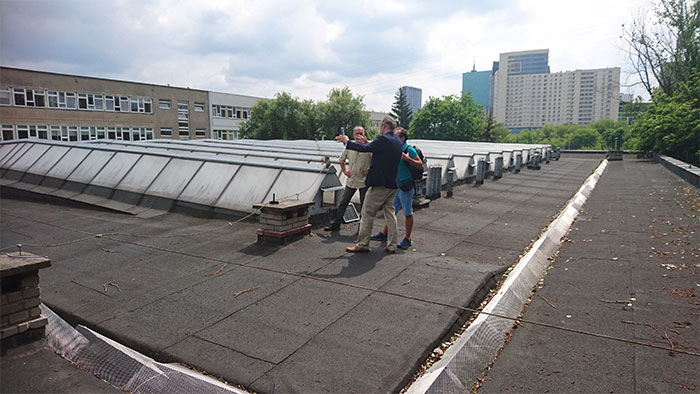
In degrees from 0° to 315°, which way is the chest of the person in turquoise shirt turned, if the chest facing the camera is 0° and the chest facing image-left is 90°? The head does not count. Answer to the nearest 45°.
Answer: approximately 90°

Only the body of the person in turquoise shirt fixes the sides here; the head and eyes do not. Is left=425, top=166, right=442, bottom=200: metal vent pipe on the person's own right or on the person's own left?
on the person's own right

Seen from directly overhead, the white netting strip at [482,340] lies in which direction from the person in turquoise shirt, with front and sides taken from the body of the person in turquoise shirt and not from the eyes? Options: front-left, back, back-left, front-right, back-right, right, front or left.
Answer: left

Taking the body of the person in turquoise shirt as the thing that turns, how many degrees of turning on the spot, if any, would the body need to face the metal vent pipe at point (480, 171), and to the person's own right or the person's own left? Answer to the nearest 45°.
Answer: approximately 90° to the person's own right

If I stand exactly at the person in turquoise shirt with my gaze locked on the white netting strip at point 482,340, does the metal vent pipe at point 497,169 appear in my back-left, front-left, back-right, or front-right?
back-left

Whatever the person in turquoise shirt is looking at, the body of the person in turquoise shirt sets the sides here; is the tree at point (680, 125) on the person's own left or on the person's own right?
on the person's own right

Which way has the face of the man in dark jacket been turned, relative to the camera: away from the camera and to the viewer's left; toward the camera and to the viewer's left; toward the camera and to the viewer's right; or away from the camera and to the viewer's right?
away from the camera and to the viewer's left

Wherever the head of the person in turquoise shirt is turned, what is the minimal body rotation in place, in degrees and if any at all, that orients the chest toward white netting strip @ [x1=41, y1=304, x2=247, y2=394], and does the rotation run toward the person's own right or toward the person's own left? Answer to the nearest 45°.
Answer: approximately 45° to the person's own left
